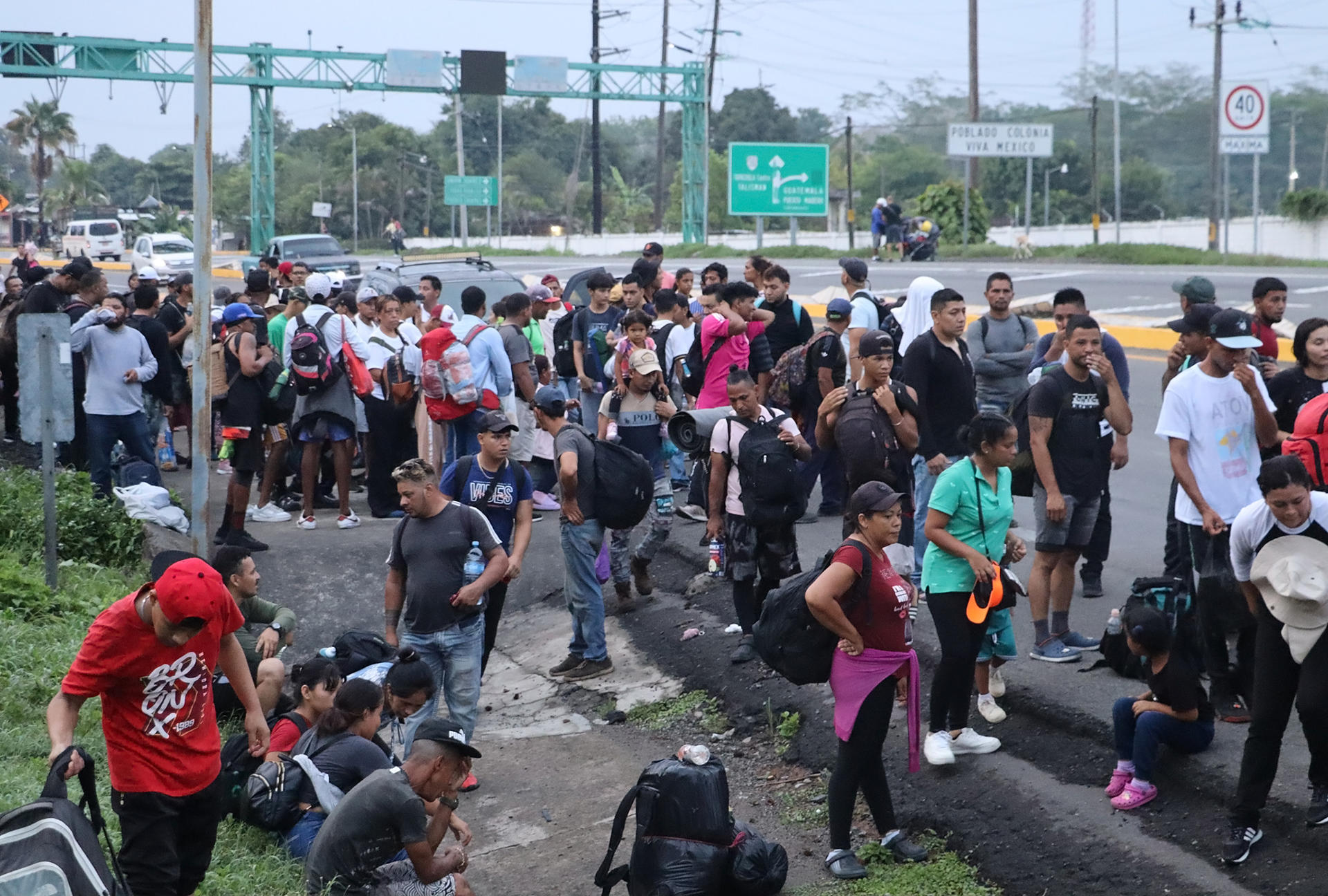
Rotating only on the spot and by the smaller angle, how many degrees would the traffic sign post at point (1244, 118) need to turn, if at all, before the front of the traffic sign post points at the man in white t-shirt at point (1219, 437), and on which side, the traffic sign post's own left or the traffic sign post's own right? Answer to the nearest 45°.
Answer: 0° — it already faces them

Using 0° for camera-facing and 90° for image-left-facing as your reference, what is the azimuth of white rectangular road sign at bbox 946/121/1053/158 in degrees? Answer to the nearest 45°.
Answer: approximately 0°

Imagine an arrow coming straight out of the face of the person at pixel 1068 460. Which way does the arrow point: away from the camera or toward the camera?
toward the camera

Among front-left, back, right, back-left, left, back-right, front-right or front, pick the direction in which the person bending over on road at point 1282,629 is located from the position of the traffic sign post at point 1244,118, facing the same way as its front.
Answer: front

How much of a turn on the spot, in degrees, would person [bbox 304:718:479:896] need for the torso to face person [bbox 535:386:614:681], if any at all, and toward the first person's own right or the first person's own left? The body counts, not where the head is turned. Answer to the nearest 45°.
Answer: approximately 90° to the first person's own left

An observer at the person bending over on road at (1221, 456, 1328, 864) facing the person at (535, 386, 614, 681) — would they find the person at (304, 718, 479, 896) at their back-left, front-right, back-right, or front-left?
front-left

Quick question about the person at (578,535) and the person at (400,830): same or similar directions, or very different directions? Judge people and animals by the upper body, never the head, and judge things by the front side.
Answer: very different directions

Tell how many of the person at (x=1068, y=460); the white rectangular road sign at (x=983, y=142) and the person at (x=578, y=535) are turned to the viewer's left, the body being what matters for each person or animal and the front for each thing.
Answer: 1

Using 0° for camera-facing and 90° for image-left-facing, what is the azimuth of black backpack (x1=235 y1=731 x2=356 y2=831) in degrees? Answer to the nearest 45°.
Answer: approximately 45°

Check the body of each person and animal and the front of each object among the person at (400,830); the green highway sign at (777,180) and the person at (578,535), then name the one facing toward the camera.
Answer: the green highway sign

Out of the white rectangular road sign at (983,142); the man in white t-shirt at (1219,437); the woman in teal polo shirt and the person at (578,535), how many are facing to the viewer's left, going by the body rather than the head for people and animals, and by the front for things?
1

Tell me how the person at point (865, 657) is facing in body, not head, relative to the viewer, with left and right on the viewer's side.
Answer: facing the viewer and to the right of the viewer

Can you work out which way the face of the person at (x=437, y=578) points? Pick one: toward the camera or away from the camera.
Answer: toward the camera

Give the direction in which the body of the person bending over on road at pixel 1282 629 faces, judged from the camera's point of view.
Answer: toward the camera
